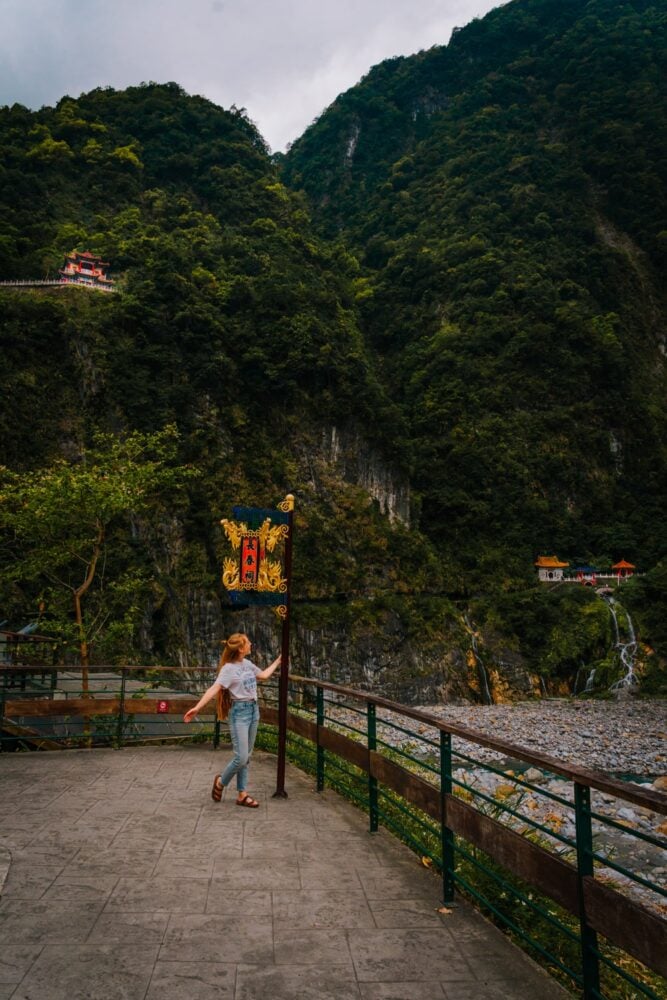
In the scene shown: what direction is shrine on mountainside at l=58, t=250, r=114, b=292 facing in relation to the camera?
toward the camera

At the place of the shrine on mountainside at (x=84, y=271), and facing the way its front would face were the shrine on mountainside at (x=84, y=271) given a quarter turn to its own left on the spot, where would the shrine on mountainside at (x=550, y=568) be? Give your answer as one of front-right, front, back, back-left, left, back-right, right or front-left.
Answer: front

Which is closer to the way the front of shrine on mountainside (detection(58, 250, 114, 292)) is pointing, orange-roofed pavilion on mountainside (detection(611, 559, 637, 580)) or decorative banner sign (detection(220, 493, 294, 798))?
the decorative banner sign

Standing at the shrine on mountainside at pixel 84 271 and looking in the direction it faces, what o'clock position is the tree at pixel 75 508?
The tree is roughly at 12 o'clock from the shrine on mountainside.

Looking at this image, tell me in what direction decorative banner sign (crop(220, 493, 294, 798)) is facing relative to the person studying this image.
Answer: facing the viewer

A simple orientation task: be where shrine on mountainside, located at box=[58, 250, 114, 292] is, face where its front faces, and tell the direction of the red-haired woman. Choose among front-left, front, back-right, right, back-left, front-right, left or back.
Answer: front

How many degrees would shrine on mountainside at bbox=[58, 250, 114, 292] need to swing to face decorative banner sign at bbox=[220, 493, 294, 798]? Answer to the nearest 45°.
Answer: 0° — it already faces it

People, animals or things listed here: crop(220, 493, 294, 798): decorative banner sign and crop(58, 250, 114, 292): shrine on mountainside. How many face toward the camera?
2

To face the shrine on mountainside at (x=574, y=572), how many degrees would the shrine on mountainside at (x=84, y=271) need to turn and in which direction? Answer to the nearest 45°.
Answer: approximately 90° to its left

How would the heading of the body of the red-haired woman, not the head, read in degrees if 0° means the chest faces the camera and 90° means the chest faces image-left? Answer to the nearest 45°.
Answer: approximately 315°

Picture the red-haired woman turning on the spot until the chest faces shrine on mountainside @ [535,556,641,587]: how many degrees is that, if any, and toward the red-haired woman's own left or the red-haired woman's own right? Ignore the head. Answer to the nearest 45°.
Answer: approximately 90° to the red-haired woman's own left

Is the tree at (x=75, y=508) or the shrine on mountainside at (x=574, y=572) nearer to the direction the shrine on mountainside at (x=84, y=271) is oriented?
the tree

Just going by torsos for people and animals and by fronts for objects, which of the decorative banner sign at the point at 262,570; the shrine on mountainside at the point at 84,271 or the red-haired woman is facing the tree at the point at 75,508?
the shrine on mountainside

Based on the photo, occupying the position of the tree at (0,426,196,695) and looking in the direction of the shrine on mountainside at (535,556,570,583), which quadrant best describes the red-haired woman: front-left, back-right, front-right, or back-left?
back-right
